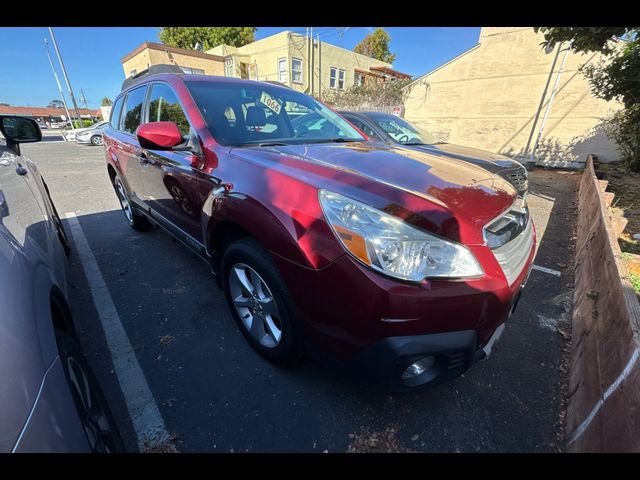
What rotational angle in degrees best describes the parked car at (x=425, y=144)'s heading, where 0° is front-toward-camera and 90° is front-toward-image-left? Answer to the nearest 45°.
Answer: approximately 315°

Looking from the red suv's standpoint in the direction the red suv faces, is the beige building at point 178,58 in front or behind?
behind

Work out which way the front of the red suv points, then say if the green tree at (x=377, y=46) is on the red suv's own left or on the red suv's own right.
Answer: on the red suv's own left

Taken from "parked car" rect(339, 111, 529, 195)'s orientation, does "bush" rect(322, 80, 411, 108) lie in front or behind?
behind

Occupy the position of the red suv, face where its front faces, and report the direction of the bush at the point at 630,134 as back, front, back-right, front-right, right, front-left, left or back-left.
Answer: left

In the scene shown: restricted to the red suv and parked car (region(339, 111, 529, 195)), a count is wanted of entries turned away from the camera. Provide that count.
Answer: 0

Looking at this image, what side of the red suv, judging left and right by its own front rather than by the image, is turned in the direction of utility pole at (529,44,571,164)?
left

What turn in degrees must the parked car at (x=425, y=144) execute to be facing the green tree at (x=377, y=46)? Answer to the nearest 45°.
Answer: approximately 135° to its left

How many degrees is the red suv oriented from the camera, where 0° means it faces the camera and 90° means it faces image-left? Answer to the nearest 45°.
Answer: approximately 315°

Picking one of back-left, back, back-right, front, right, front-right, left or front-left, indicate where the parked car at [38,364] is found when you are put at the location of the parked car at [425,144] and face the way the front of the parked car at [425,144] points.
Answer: front-right

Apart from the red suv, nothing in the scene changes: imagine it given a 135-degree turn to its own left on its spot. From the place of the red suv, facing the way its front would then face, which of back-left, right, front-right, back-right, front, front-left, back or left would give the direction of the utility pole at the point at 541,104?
front-right

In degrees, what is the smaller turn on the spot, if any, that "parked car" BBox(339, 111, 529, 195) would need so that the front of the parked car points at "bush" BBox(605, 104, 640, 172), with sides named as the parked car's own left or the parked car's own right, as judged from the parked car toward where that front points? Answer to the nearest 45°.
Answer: approximately 90° to the parked car's own left

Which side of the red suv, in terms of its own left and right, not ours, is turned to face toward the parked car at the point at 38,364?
right

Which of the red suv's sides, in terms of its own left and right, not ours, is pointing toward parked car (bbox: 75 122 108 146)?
back

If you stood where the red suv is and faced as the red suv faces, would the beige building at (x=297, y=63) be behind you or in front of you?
behind
